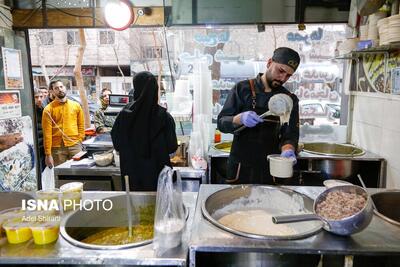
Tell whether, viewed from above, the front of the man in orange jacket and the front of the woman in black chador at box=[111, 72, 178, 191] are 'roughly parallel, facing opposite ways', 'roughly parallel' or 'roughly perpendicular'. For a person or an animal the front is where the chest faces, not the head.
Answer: roughly parallel, facing opposite ways

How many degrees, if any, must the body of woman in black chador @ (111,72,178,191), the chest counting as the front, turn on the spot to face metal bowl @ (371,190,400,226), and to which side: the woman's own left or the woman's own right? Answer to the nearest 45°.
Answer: approximately 135° to the woman's own right

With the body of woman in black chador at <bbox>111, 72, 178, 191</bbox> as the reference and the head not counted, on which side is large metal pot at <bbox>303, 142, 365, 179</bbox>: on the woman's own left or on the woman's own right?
on the woman's own right

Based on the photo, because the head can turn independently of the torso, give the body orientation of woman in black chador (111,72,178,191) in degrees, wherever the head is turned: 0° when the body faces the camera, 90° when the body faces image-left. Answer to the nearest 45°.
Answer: approximately 180°

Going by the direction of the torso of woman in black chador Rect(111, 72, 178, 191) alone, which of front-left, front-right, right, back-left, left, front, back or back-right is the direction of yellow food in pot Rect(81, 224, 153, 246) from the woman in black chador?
back

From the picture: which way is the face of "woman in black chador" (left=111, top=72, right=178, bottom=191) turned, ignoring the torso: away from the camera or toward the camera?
away from the camera

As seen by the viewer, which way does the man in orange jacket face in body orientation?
toward the camera

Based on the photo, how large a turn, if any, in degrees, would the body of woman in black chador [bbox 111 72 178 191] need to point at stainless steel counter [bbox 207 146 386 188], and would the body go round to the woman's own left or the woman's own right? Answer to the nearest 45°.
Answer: approximately 90° to the woman's own right

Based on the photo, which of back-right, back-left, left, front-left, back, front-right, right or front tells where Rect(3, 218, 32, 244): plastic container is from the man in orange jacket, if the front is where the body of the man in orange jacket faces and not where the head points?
front

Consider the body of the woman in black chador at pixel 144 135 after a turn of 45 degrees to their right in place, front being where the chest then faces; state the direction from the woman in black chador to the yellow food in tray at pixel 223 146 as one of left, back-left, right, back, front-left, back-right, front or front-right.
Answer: front

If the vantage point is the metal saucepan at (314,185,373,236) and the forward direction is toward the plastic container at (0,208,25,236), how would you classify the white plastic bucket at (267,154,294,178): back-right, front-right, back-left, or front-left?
front-right

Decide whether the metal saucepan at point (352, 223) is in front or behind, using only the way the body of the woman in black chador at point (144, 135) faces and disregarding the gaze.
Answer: behind

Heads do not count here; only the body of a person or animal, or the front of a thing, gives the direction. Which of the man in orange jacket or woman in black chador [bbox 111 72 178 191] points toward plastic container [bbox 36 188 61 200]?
the man in orange jacket

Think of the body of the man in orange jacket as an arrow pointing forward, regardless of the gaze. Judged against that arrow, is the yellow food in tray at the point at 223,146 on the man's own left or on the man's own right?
on the man's own left

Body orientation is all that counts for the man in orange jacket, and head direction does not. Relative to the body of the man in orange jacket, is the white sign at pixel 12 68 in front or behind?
in front
